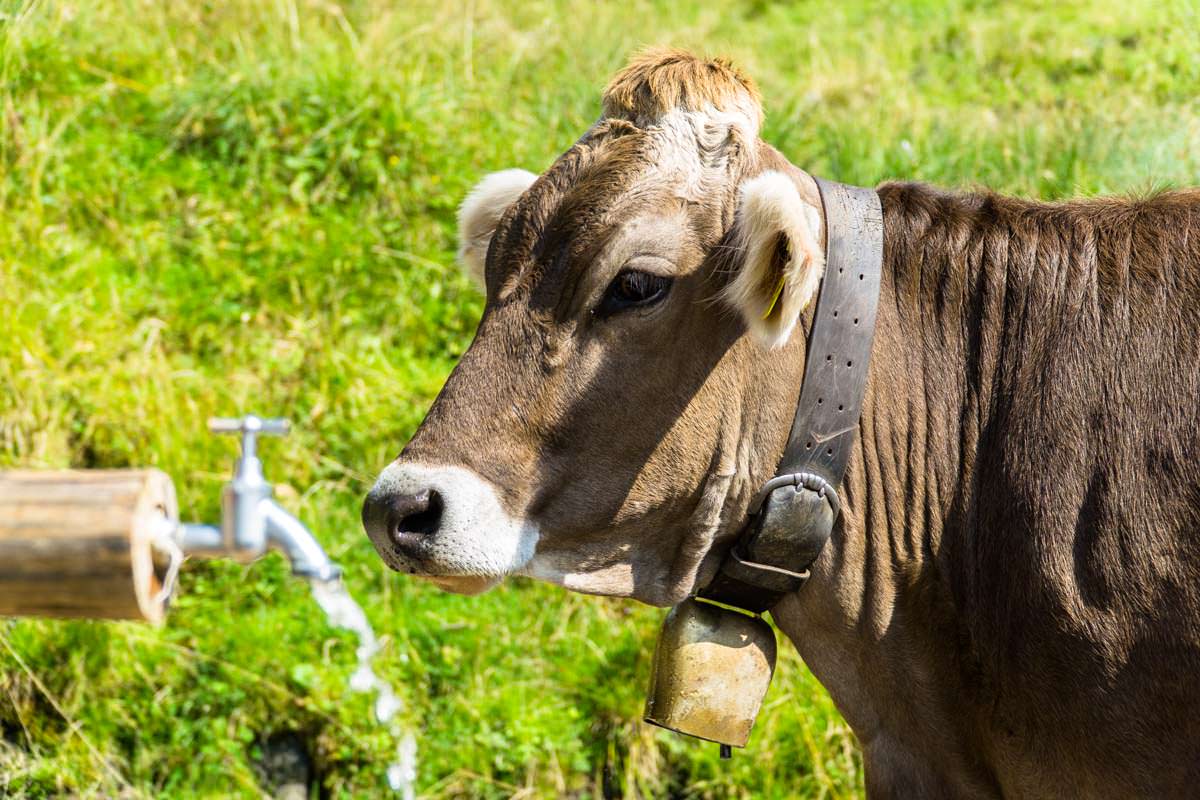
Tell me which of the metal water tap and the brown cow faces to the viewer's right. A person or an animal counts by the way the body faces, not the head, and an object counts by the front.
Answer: the metal water tap

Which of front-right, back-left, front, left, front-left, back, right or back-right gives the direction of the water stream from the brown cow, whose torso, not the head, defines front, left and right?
front-right

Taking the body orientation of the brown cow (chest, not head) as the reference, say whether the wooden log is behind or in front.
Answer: in front

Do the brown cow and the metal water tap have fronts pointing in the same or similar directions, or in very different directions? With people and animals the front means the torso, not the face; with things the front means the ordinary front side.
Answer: very different directions

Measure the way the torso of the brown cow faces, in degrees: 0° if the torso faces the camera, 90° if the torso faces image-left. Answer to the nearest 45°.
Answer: approximately 90°

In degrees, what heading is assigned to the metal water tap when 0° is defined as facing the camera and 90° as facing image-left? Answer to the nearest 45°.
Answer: approximately 270°

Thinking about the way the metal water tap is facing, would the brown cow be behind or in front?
in front

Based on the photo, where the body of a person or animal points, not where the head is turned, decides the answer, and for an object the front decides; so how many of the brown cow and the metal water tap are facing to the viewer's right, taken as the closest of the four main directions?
1
